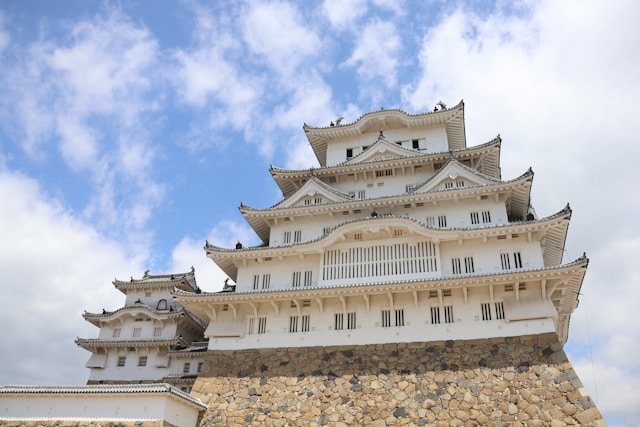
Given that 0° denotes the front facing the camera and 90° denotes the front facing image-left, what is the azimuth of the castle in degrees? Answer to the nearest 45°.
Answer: approximately 0°

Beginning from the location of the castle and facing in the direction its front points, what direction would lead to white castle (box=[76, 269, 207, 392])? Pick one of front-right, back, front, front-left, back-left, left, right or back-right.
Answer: back-right
